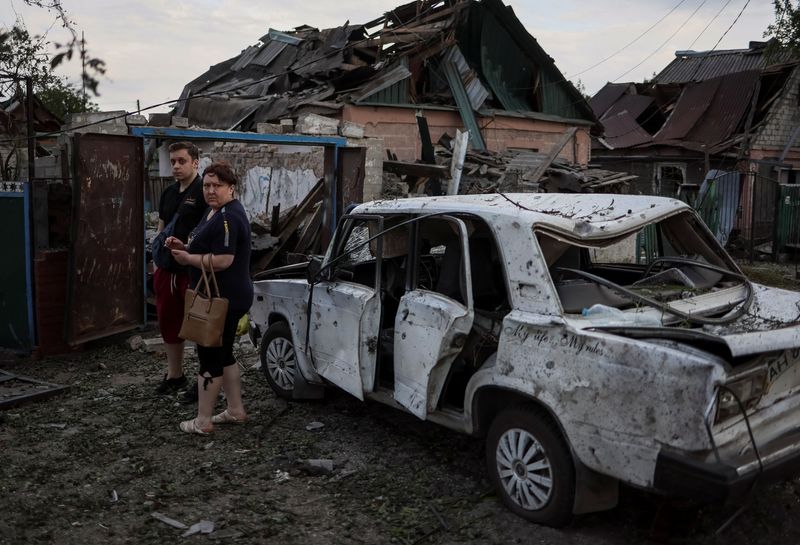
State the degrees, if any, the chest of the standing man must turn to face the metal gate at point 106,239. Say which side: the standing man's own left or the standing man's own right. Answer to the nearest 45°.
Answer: approximately 135° to the standing man's own right

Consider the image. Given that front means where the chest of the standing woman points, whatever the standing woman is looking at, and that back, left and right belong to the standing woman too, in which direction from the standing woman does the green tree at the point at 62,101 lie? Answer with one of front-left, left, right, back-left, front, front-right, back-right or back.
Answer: right

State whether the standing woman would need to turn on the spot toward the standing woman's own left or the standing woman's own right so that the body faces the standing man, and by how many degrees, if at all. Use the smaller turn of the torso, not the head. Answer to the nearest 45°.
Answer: approximately 90° to the standing woman's own right

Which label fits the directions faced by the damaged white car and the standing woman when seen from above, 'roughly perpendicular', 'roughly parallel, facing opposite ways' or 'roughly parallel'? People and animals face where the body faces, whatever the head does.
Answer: roughly perpendicular

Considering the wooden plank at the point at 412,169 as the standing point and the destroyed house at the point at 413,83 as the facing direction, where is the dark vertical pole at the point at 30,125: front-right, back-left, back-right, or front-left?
back-left

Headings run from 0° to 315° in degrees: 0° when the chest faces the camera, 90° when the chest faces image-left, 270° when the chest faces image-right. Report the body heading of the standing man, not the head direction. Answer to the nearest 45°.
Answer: approximately 45°

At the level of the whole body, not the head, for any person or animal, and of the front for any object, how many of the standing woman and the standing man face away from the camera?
0

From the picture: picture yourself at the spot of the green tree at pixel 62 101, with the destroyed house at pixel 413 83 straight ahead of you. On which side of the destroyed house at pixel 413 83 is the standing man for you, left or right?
right
